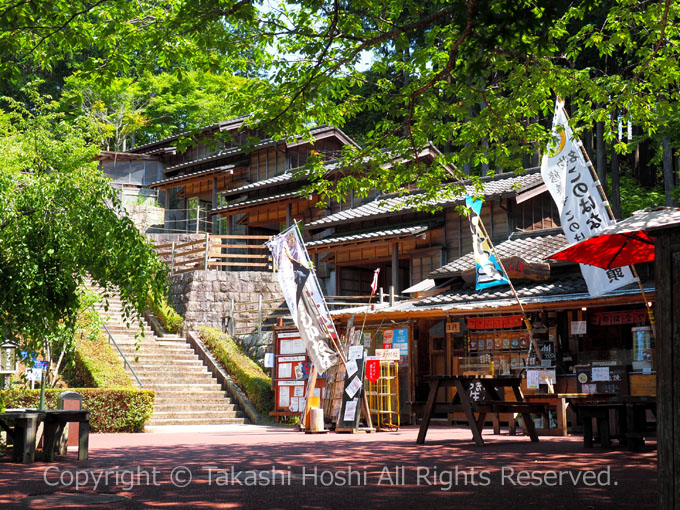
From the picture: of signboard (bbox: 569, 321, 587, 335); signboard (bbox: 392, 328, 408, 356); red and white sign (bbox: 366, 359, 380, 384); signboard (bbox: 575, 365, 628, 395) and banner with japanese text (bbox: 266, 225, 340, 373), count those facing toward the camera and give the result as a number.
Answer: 5

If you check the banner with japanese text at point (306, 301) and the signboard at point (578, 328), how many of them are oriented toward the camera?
2

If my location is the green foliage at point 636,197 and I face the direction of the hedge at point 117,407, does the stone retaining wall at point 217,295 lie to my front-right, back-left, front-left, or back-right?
front-right

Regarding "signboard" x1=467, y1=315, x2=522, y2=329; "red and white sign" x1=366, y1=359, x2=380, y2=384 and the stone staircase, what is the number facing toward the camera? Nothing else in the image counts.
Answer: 3

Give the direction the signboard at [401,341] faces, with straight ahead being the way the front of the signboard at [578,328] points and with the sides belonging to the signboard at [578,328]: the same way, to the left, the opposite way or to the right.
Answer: the same way

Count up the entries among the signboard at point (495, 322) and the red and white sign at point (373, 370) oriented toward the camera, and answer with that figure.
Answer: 2

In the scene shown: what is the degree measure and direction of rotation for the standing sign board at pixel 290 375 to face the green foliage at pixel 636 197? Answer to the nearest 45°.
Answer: approximately 135° to its left

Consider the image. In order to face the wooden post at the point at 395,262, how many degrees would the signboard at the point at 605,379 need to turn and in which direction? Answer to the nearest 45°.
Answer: approximately 135° to its right

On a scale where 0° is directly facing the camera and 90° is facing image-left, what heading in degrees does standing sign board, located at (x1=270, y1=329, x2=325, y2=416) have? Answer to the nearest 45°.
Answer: approximately 0°

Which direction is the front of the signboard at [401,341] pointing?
toward the camera

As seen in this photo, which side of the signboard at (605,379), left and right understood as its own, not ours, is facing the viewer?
front

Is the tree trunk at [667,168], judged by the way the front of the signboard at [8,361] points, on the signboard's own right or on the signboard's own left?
on the signboard's own left

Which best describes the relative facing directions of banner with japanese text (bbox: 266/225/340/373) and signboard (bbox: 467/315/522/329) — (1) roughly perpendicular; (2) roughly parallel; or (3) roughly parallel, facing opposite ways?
roughly parallel

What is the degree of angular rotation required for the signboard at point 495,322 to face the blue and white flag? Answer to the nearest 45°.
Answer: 0° — it already faces it

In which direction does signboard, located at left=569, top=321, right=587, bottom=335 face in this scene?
toward the camera
